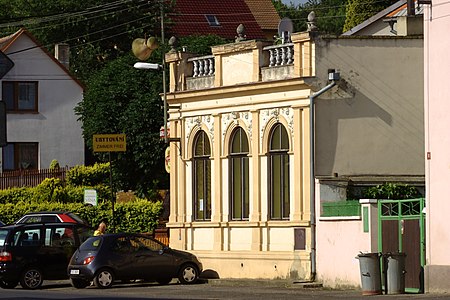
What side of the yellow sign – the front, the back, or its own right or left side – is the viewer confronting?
front

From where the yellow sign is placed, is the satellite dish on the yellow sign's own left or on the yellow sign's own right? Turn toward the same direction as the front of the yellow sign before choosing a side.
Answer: on the yellow sign's own left

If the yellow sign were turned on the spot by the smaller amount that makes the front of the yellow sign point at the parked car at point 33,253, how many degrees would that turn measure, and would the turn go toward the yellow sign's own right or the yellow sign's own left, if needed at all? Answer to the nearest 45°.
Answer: approximately 45° to the yellow sign's own right

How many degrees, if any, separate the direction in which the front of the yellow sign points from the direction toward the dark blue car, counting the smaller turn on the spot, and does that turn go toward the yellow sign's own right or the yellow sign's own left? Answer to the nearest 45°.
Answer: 0° — it already faces it

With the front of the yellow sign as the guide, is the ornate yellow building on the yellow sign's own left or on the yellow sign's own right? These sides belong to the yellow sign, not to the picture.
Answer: on the yellow sign's own left

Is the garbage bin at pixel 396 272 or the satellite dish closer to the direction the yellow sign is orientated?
the garbage bin

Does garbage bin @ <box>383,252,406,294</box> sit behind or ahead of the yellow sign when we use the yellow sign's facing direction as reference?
ahead

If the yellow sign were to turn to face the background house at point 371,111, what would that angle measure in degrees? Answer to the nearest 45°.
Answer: approximately 45° to its left

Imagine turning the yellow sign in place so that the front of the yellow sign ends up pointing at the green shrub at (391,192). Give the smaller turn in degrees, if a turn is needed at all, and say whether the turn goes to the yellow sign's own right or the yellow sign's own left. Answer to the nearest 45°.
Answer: approximately 45° to the yellow sign's own left
